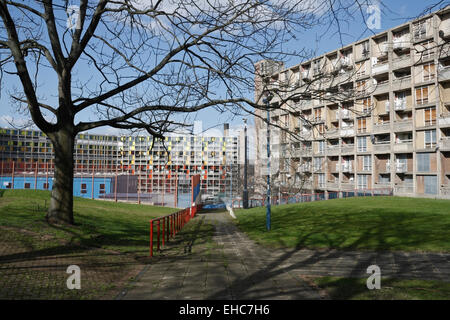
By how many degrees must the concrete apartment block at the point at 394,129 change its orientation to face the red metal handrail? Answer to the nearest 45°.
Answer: approximately 45° to its left

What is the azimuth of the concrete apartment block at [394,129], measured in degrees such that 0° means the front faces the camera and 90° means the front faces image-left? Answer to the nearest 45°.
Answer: approximately 45°
